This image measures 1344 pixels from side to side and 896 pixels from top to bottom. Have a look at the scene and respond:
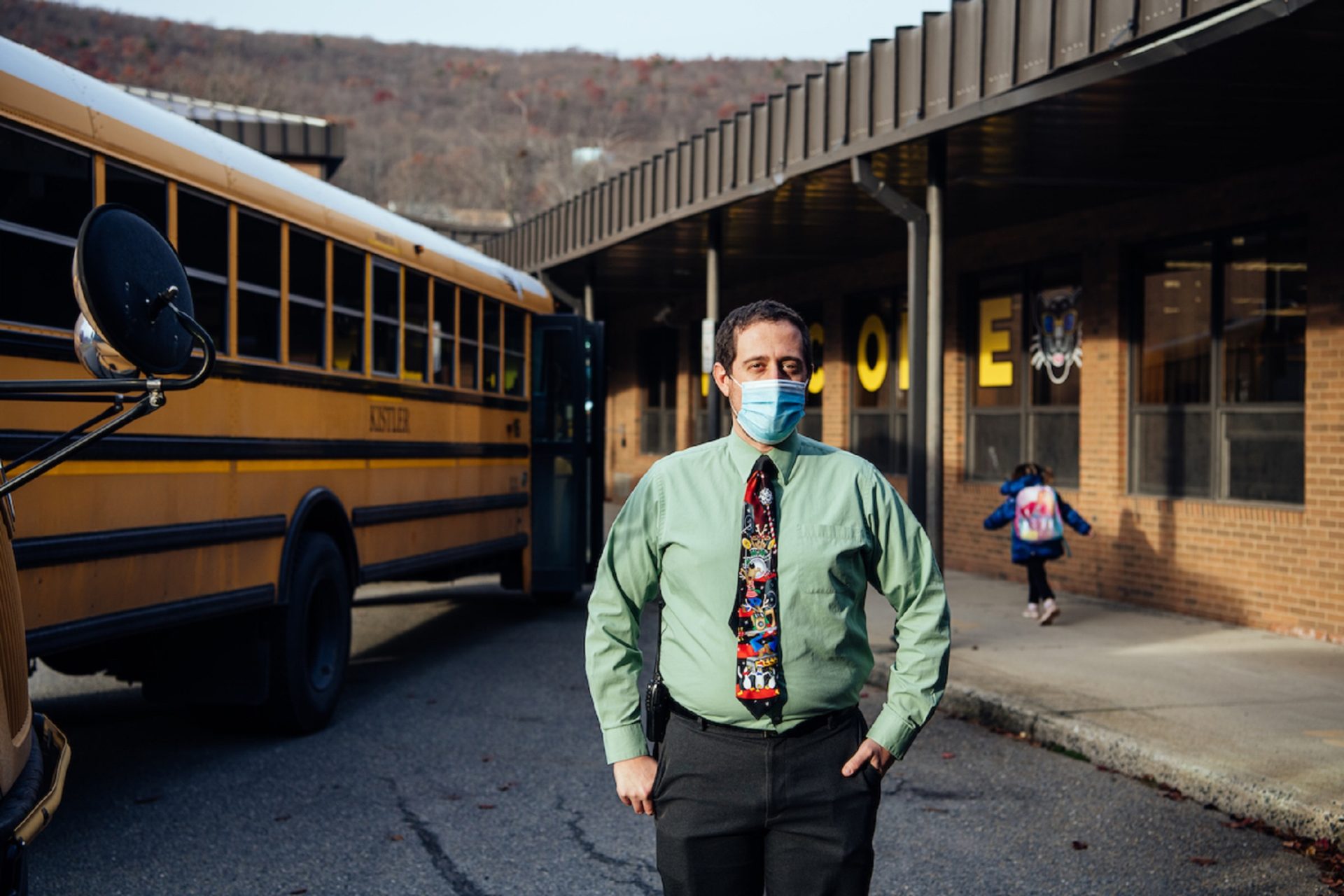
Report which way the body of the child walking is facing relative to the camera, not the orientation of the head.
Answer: away from the camera

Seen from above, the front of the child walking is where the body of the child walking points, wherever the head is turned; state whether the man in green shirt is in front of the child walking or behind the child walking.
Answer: behind

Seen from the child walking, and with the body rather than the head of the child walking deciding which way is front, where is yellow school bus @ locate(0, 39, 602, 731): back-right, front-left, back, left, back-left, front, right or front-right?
back-left

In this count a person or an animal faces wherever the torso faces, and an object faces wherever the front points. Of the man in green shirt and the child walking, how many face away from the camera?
1

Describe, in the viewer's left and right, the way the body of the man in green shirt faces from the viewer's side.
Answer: facing the viewer

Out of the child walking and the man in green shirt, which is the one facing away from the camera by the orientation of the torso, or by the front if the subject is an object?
the child walking

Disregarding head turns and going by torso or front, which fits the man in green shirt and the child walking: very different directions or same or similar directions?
very different directions
